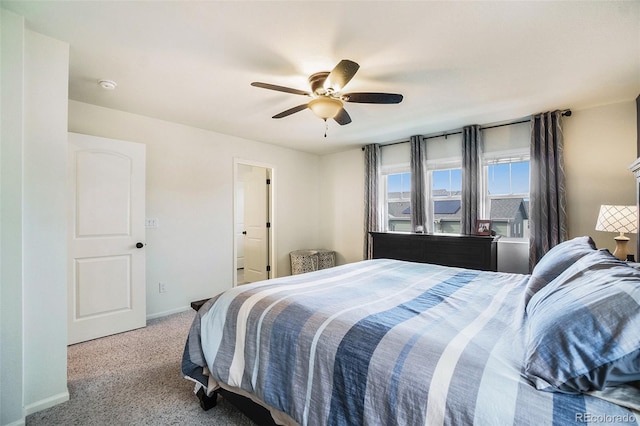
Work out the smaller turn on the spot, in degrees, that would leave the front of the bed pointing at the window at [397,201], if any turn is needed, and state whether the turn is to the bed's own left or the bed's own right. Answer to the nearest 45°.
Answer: approximately 45° to the bed's own right

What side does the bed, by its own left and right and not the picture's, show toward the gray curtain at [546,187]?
right

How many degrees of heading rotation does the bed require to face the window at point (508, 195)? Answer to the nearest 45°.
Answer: approximately 45° to its right

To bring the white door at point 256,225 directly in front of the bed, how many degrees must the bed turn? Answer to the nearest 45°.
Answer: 0° — it already faces it

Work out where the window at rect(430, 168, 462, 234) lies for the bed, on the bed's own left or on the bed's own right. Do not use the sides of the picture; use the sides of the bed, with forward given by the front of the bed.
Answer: on the bed's own right

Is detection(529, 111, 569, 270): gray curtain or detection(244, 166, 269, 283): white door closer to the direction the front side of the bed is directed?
the white door

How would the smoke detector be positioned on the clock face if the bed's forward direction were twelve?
The smoke detector is roughly at 11 o'clock from the bed.

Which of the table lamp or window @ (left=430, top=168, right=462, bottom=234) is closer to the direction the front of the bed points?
the window

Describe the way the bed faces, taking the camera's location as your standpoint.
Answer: facing away from the viewer and to the left of the viewer
